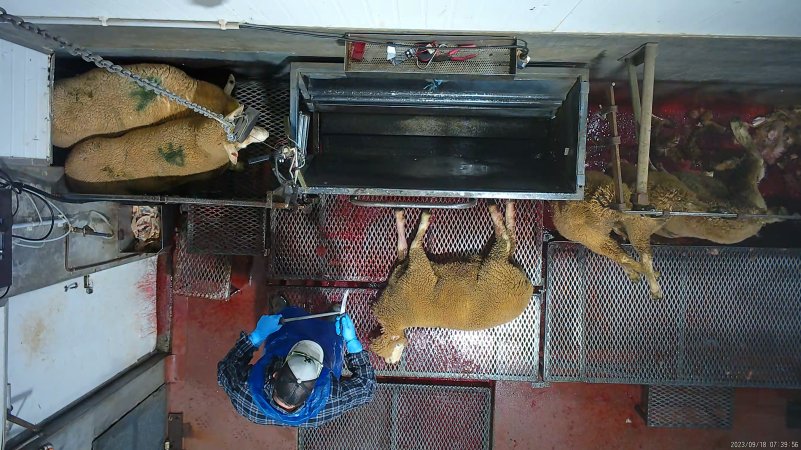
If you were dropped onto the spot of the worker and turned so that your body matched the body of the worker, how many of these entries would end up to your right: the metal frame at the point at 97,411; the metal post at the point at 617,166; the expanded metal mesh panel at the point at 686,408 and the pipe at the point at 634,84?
3

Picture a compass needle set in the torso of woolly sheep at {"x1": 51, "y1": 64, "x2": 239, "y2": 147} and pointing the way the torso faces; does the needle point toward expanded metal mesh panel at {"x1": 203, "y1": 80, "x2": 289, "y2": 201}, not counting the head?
yes

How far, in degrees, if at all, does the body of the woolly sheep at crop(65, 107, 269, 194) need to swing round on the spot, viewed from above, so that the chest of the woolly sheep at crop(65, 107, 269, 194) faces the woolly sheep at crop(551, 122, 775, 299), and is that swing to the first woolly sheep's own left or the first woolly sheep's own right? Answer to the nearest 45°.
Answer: approximately 45° to the first woolly sheep's own right

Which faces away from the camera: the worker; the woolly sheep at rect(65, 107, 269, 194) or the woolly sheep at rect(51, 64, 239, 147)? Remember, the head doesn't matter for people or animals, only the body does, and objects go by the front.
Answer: the worker

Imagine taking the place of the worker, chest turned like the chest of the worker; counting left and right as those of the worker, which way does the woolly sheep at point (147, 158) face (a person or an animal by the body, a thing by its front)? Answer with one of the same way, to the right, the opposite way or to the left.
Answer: to the right

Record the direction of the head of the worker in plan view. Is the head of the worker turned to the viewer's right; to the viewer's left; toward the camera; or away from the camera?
away from the camera

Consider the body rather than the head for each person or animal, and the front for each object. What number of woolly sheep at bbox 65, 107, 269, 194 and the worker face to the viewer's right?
1

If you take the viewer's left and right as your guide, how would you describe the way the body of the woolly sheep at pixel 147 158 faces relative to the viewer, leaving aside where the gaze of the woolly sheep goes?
facing to the right of the viewer

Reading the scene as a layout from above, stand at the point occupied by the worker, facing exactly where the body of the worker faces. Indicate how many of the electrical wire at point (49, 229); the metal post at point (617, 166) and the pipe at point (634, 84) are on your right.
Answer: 2

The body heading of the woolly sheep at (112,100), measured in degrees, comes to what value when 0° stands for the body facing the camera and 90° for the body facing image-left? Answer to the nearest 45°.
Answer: approximately 270°

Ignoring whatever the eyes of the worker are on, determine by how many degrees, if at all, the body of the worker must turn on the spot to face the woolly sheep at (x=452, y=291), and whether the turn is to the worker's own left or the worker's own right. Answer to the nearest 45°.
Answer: approximately 45° to the worker's own right

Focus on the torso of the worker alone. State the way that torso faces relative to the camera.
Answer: away from the camera
